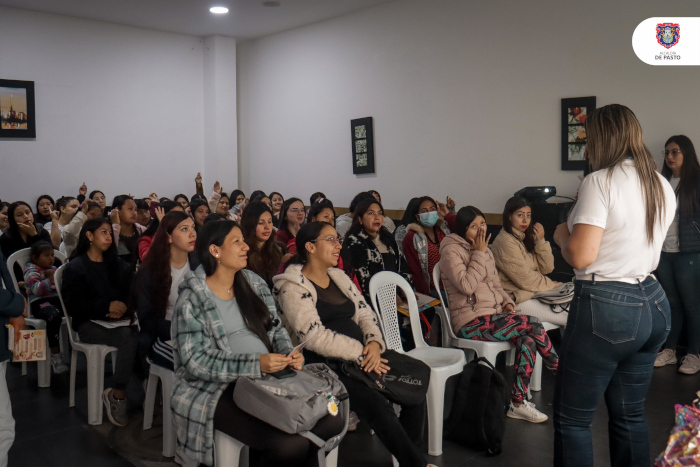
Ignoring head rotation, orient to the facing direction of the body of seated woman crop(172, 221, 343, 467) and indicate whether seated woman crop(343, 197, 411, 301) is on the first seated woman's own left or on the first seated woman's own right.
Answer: on the first seated woman's own left

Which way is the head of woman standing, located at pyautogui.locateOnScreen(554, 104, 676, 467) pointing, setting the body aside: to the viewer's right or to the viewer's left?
to the viewer's left

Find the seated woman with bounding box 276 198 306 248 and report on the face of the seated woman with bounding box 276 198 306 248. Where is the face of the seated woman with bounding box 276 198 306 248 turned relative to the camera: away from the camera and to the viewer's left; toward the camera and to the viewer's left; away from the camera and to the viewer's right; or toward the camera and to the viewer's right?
toward the camera and to the viewer's right

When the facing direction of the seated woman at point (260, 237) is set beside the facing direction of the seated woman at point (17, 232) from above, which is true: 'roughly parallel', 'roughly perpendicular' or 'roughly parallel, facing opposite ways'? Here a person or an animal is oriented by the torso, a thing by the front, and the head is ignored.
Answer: roughly parallel

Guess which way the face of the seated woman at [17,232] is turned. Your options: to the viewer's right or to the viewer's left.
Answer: to the viewer's right

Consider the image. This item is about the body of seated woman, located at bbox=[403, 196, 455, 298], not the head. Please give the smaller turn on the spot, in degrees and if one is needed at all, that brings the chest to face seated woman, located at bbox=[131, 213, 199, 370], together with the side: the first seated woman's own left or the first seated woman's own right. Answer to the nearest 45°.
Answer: approximately 90° to the first seated woman's own right

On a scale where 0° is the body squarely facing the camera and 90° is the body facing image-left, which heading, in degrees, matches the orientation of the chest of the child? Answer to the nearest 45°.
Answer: approximately 315°

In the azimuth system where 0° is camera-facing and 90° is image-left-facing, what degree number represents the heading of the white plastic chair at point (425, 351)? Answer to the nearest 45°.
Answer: approximately 315°

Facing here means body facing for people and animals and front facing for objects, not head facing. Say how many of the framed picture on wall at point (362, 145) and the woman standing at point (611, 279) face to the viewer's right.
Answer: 0

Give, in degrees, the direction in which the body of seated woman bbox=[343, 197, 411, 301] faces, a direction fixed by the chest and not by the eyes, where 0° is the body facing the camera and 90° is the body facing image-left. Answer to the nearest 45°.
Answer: approximately 315°

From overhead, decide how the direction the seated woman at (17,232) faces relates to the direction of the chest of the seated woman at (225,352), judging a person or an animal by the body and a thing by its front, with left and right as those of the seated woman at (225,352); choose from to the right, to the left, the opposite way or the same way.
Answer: the same way

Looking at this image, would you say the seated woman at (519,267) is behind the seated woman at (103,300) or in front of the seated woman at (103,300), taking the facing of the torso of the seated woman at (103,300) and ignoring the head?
in front

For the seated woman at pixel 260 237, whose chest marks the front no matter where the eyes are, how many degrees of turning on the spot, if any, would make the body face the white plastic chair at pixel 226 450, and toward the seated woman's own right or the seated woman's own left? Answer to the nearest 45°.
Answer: approximately 45° to the seated woman's own right

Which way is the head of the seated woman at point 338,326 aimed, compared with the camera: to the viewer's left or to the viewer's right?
to the viewer's right

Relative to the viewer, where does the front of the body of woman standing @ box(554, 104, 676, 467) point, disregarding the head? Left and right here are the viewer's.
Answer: facing away from the viewer and to the left of the viewer
